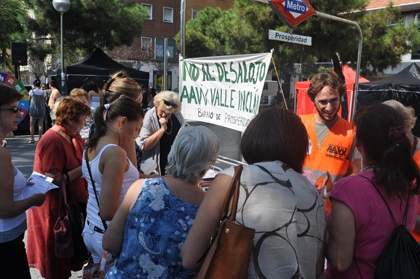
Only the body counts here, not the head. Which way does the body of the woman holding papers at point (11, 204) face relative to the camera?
to the viewer's right

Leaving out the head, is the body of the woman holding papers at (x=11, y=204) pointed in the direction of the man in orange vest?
yes

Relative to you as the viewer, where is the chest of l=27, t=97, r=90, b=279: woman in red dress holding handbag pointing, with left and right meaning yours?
facing to the right of the viewer

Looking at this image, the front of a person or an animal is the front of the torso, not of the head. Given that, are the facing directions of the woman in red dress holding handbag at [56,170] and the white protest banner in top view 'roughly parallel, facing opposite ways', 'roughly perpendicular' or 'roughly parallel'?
roughly perpendicular

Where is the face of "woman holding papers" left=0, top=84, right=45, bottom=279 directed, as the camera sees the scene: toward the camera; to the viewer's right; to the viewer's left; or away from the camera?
to the viewer's right

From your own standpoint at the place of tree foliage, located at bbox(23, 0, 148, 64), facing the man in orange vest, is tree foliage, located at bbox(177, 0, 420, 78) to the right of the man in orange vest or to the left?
left

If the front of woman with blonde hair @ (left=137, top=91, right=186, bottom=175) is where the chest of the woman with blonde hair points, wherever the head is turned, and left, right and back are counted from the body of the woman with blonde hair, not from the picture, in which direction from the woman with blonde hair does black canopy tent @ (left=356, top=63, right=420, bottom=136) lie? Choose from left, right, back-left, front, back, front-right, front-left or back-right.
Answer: back-left

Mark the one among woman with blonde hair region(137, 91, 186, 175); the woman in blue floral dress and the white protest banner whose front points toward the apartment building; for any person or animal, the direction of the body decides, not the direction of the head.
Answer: the woman in blue floral dress

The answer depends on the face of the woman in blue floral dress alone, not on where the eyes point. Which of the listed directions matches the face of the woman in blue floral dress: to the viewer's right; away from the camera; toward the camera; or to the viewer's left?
away from the camera

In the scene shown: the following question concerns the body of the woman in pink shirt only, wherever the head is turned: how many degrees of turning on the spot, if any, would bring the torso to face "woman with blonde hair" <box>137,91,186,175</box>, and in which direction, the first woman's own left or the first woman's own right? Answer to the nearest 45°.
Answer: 0° — they already face them

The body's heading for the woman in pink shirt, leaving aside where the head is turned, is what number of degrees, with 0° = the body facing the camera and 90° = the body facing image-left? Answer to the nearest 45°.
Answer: approximately 135°

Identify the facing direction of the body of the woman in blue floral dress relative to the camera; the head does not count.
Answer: away from the camera
